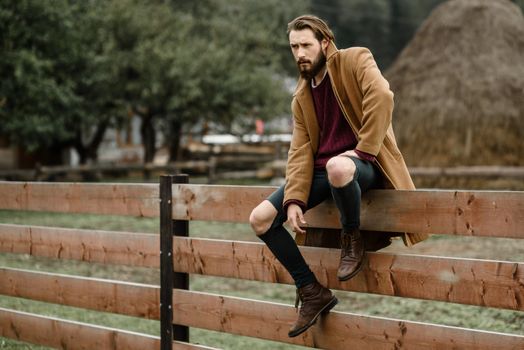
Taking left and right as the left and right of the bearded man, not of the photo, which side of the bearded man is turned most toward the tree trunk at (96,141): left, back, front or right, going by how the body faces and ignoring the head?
right

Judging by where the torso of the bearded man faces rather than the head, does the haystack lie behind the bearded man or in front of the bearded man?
behind

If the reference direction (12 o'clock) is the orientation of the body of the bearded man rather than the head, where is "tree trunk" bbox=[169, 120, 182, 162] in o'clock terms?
The tree trunk is roughly at 4 o'clock from the bearded man.

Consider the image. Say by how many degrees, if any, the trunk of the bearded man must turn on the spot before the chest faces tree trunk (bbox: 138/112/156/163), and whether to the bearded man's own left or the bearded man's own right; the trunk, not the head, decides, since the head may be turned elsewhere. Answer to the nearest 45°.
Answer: approximately 135° to the bearded man's own right

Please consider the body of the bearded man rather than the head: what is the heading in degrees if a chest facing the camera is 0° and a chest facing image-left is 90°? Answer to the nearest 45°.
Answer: approximately 45°
